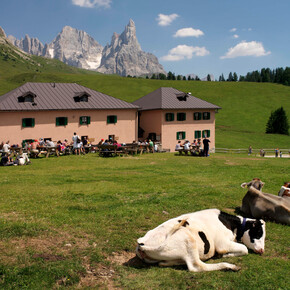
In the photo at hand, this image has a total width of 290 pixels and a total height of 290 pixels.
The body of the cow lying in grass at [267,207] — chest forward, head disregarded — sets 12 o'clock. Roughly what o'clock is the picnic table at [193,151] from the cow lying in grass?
The picnic table is roughly at 1 o'clock from the cow lying in grass.

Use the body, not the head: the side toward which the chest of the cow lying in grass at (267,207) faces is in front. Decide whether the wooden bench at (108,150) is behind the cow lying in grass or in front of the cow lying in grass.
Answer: in front

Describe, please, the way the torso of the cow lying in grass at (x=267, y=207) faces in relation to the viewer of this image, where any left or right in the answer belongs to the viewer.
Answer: facing away from the viewer and to the left of the viewer
